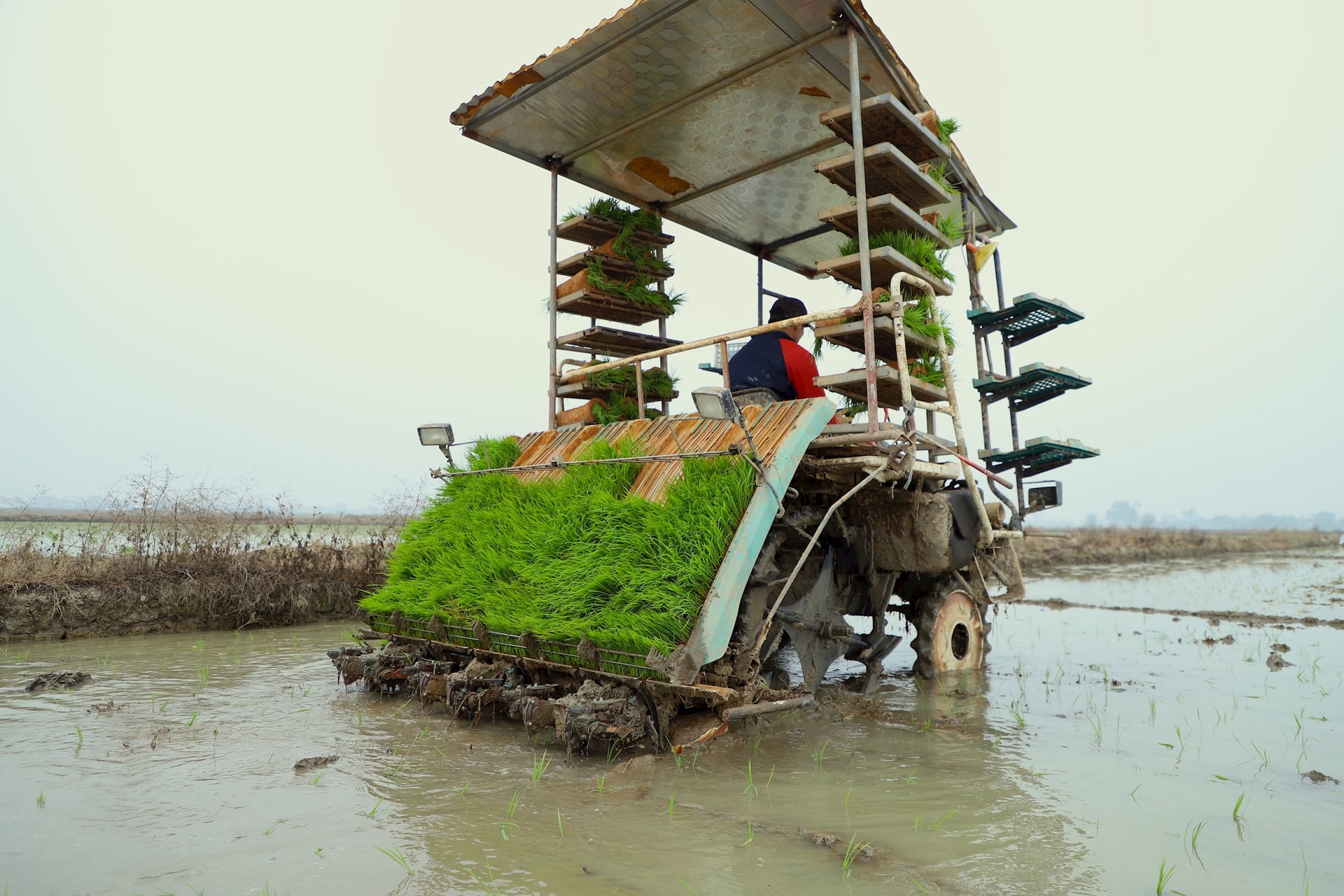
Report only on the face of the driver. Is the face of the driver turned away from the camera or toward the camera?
away from the camera

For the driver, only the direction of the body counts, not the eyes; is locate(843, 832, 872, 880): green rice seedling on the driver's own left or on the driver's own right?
on the driver's own right

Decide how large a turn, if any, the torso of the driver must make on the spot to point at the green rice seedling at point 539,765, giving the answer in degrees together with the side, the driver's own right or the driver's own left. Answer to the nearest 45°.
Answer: approximately 180°

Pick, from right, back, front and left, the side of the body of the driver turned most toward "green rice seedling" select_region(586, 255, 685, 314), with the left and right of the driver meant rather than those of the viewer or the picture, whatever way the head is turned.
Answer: left

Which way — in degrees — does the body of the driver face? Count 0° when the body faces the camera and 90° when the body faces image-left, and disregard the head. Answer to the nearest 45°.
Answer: approximately 225°

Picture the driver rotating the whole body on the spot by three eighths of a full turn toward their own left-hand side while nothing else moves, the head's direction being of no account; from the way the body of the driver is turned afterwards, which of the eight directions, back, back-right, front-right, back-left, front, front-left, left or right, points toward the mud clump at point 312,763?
front-left
